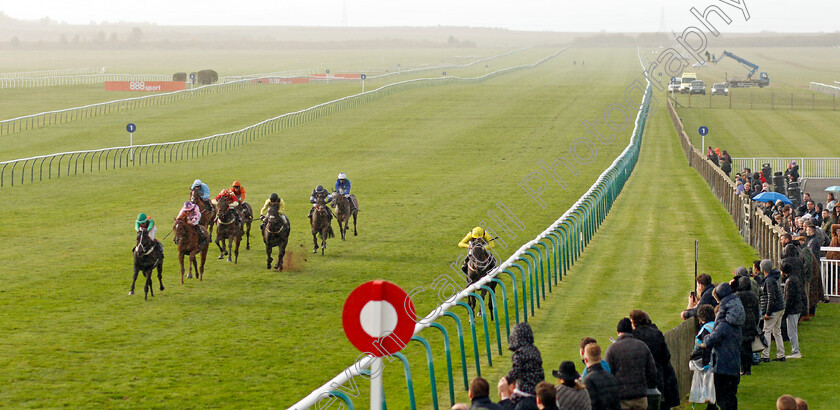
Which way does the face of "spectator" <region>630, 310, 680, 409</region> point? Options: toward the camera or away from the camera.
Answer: away from the camera

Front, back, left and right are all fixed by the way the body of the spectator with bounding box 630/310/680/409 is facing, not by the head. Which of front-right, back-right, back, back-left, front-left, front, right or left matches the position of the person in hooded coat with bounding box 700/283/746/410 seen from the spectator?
right

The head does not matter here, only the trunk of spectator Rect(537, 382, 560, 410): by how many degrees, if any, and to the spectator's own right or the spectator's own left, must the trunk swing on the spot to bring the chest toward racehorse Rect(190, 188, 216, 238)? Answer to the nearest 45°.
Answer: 0° — they already face it

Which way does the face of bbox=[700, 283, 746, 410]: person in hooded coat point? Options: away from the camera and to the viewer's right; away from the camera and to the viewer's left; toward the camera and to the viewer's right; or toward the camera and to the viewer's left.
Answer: away from the camera and to the viewer's left

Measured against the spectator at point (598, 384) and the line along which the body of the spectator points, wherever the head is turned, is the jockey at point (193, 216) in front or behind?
in front

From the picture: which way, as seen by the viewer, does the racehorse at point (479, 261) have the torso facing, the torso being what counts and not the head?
toward the camera

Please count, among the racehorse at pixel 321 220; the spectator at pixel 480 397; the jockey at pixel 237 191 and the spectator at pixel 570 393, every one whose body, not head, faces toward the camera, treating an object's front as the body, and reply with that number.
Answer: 2

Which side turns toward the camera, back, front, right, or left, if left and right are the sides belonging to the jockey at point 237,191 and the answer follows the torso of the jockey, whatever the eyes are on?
front

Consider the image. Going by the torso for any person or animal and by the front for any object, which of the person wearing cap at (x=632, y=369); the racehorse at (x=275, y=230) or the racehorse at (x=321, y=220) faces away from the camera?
the person wearing cap

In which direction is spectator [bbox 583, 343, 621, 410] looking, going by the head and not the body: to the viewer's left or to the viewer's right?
to the viewer's left

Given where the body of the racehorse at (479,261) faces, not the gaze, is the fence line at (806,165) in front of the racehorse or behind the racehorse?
behind

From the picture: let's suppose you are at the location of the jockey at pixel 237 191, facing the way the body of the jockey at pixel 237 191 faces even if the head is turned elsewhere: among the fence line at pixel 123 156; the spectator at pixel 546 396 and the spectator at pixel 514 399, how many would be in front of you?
2

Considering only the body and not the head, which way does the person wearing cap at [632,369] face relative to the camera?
away from the camera

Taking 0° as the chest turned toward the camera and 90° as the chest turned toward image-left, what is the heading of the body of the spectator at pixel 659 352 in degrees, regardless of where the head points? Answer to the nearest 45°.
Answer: approximately 135°
